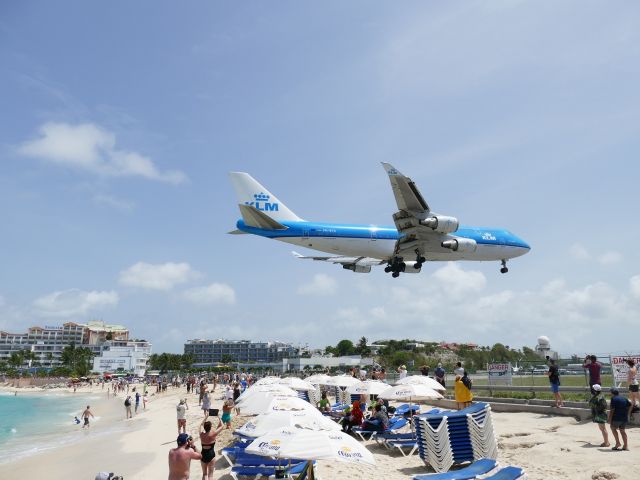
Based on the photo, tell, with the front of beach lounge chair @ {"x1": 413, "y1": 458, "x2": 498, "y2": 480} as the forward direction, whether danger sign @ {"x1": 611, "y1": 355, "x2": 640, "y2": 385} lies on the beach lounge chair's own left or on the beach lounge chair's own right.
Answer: on the beach lounge chair's own right

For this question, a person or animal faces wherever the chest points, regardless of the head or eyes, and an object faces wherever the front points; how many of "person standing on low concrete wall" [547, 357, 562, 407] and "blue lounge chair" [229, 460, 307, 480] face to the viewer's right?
0

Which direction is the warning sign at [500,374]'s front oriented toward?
toward the camera

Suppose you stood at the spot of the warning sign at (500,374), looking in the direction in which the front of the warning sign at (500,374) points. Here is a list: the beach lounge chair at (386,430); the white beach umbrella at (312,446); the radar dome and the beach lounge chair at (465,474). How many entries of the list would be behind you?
1

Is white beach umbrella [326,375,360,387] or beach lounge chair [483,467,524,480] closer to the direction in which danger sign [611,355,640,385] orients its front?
the beach lounge chair

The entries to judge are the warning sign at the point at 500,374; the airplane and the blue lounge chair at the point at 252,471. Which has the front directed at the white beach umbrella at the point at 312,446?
the warning sign

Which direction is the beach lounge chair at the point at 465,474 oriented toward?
to the viewer's left

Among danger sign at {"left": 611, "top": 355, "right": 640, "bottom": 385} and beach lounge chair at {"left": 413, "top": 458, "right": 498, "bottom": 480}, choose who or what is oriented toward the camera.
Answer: the danger sign

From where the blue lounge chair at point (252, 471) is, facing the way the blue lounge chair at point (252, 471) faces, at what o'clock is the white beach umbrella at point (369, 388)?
The white beach umbrella is roughly at 4 o'clock from the blue lounge chair.

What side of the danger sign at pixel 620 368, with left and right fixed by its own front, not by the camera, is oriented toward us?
front

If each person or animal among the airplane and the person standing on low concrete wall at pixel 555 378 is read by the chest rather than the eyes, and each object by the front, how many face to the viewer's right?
1

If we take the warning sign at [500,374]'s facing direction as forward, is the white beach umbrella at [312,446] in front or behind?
in front

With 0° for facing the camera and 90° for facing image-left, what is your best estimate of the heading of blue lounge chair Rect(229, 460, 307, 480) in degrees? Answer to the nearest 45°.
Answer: approximately 90°

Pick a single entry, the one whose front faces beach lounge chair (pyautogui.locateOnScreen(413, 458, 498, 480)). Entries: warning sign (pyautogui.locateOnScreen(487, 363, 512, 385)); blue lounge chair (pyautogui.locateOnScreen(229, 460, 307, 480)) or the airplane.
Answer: the warning sign

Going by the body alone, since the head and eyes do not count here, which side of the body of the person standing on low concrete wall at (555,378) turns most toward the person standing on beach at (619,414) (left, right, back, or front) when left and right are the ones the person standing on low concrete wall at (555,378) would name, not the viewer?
back

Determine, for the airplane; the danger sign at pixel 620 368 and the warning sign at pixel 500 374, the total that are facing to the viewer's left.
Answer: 0

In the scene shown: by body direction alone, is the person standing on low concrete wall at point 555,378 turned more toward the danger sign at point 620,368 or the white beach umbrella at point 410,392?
the white beach umbrella

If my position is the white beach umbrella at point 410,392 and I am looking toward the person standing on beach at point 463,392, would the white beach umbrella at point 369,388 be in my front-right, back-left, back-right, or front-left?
back-left

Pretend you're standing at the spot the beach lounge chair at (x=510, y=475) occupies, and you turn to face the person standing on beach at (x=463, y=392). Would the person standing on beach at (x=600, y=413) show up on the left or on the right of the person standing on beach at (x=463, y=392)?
right
